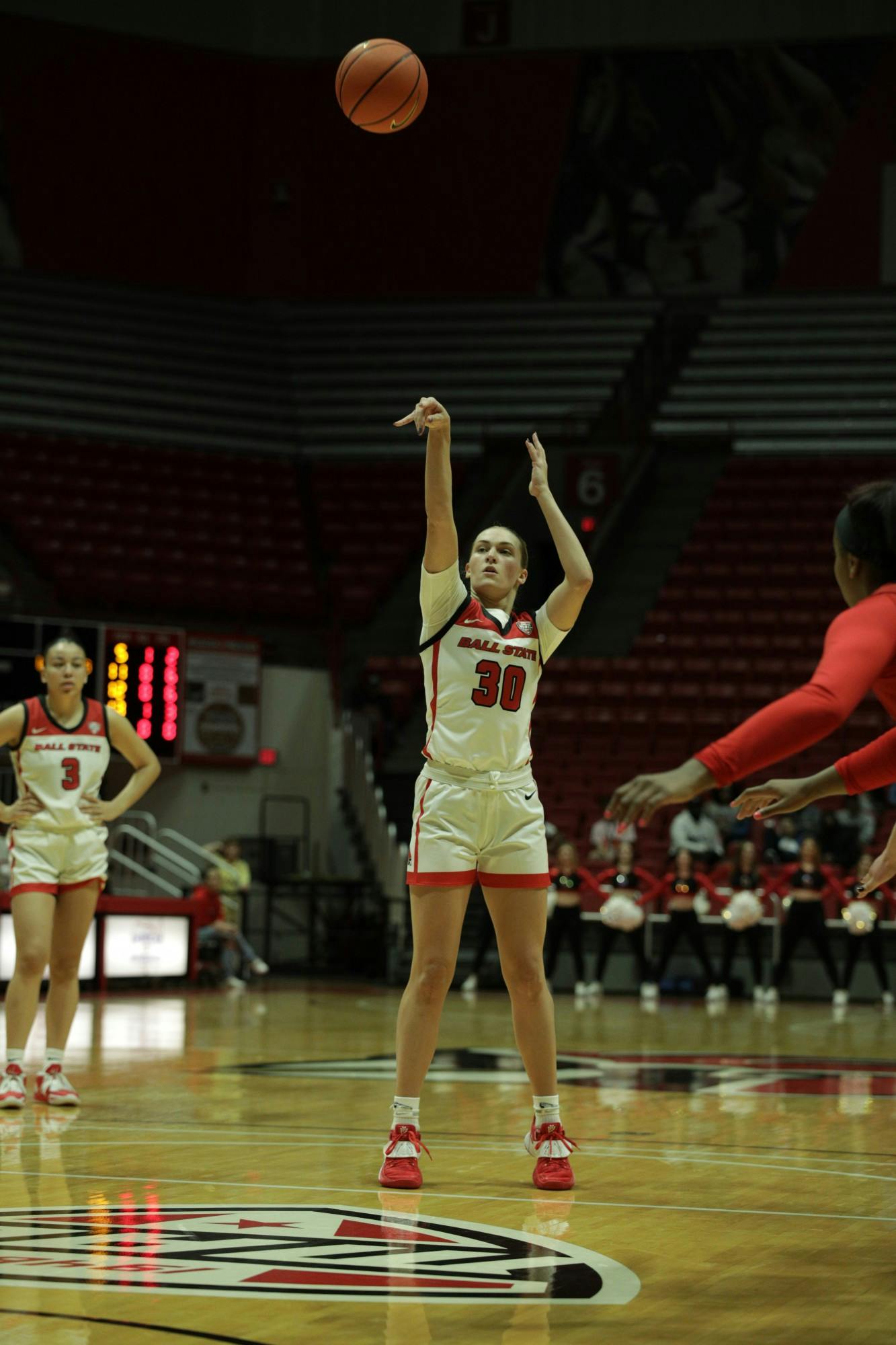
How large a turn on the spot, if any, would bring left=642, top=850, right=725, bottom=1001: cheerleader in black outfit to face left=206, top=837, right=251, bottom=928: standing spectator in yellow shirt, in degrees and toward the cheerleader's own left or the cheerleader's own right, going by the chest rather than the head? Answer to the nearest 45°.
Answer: approximately 90° to the cheerleader's own right

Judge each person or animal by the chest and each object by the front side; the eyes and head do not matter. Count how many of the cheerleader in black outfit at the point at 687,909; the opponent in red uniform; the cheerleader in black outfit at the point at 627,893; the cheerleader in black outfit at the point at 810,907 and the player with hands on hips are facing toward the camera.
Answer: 4

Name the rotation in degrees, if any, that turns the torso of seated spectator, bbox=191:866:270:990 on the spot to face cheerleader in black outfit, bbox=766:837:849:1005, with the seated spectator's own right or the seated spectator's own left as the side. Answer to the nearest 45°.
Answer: approximately 45° to the seated spectator's own left

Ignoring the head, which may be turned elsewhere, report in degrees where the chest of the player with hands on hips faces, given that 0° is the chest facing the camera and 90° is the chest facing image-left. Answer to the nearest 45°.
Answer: approximately 0°

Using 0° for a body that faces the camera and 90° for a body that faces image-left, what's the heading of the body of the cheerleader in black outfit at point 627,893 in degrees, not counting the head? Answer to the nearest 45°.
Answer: approximately 0°

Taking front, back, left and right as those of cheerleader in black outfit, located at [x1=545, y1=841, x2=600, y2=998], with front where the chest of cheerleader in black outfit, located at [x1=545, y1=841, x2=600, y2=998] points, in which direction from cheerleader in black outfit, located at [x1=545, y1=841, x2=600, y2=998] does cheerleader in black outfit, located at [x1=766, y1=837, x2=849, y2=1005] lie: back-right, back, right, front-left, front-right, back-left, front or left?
left

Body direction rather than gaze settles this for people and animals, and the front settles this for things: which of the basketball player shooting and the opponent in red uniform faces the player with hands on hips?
the opponent in red uniform

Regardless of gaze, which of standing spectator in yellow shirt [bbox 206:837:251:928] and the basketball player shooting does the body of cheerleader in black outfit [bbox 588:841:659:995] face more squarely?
the basketball player shooting

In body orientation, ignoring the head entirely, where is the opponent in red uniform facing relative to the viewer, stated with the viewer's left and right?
facing away from the viewer and to the left of the viewer

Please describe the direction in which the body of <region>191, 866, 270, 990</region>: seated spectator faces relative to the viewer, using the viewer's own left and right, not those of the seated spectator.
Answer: facing the viewer and to the right of the viewer

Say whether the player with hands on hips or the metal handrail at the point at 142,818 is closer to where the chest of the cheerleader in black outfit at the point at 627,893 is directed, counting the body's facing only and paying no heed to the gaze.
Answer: the player with hands on hips
